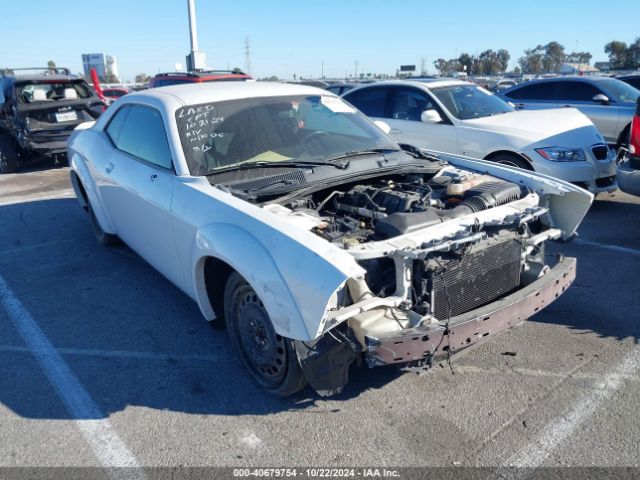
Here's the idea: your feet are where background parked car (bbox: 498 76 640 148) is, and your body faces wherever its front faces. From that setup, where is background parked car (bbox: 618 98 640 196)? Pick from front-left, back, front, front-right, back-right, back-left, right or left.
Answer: front-right

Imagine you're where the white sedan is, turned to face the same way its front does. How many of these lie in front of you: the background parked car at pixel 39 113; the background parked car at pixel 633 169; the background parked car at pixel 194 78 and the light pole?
1

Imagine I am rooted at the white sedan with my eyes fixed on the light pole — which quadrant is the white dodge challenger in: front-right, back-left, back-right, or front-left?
back-left

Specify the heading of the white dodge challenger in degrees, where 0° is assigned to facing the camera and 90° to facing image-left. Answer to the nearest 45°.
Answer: approximately 315°

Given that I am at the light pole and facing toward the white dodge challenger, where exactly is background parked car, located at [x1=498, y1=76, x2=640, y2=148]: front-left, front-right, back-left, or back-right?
front-left

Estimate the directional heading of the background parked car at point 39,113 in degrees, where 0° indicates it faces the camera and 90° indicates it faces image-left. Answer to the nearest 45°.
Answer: approximately 135°
